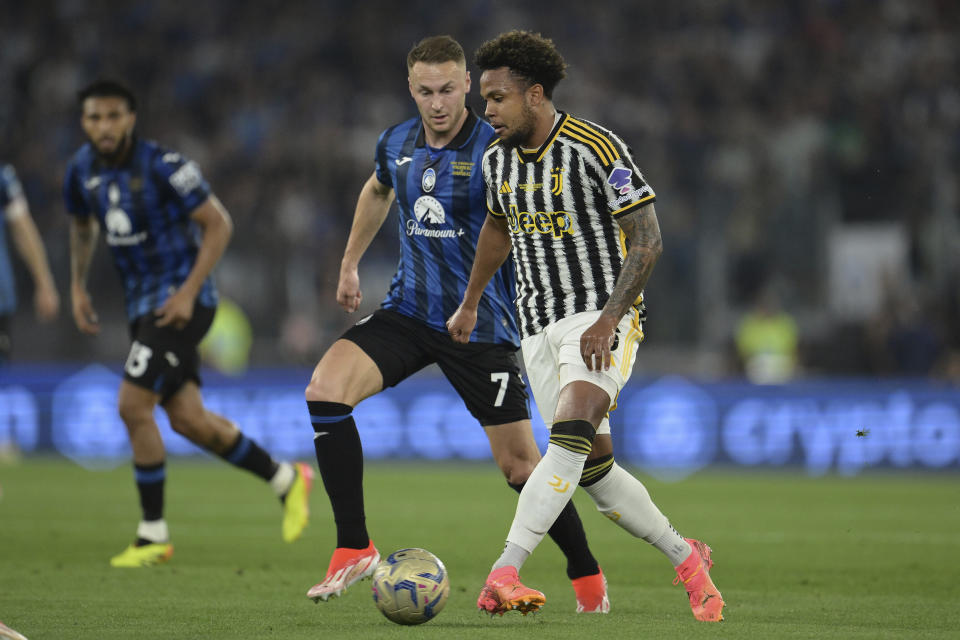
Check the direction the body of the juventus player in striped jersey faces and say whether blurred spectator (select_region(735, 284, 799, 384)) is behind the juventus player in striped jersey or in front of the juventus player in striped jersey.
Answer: behind

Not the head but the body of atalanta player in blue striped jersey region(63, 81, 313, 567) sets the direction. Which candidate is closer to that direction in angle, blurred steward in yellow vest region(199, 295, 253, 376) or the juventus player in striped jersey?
the juventus player in striped jersey

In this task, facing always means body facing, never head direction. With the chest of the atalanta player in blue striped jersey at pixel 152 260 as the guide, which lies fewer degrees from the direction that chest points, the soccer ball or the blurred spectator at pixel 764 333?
the soccer ball

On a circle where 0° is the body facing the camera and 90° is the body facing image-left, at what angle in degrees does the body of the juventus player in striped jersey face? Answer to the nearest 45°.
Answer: approximately 45°

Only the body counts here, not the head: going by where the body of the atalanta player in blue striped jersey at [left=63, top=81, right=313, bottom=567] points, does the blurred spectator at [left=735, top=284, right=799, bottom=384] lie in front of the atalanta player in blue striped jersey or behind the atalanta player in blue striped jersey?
behind

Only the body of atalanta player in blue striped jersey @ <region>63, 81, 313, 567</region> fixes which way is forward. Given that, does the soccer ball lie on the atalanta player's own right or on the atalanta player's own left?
on the atalanta player's own left

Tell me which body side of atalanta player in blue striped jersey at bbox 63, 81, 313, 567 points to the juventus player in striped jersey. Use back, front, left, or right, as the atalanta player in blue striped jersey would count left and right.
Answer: left

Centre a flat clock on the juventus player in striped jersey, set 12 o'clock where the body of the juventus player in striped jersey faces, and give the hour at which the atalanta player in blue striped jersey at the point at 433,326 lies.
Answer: The atalanta player in blue striped jersey is roughly at 3 o'clock from the juventus player in striped jersey.
